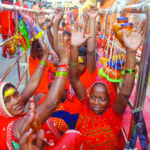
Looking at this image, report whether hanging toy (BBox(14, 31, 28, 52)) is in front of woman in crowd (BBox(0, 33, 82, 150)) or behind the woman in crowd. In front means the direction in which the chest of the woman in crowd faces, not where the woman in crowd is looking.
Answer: behind

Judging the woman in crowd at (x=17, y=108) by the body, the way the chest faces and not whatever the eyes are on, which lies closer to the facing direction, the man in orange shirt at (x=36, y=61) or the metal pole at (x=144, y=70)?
the metal pole

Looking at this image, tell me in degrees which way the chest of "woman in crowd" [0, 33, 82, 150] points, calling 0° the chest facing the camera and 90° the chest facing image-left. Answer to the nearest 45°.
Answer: approximately 315°

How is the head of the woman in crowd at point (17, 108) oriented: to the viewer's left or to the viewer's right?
to the viewer's right

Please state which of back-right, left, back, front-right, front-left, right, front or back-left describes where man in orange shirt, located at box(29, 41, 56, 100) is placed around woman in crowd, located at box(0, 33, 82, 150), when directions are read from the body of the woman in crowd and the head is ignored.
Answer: back-left

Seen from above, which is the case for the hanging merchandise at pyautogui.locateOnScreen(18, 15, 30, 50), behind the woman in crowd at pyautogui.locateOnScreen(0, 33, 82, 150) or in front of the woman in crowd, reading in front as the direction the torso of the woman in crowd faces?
behind
